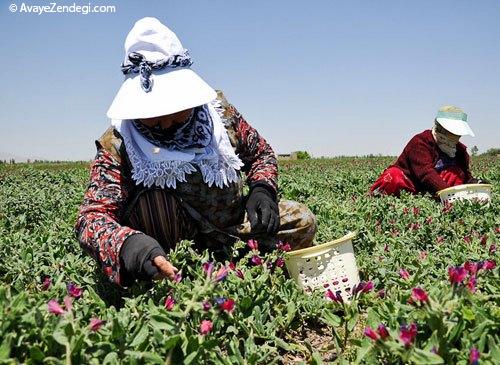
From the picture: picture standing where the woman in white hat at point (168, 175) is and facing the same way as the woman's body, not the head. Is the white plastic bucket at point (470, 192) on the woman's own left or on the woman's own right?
on the woman's own left

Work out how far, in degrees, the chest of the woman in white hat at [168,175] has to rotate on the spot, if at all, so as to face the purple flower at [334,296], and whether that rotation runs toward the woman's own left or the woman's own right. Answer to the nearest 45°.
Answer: approximately 45° to the woman's own left

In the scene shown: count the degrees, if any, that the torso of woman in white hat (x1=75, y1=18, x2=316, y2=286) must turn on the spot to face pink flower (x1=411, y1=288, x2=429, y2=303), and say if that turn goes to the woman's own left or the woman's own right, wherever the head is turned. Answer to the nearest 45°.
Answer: approximately 45° to the woman's own left

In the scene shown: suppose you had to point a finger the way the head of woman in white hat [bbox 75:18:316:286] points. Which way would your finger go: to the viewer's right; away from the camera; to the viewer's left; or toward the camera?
toward the camera

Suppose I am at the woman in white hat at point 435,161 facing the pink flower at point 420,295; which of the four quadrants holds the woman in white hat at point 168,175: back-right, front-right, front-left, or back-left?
front-right

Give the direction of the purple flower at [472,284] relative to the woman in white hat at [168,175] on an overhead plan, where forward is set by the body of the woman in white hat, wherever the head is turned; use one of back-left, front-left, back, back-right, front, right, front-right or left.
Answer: front-left

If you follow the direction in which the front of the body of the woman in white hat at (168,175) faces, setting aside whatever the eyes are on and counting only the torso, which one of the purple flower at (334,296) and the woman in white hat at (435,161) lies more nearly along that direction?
the purple flower

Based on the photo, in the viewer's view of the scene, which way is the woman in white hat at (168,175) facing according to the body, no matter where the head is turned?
toward the camera

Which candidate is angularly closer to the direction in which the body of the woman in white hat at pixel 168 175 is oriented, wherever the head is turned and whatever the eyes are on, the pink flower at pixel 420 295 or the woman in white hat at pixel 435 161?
the pink flower
